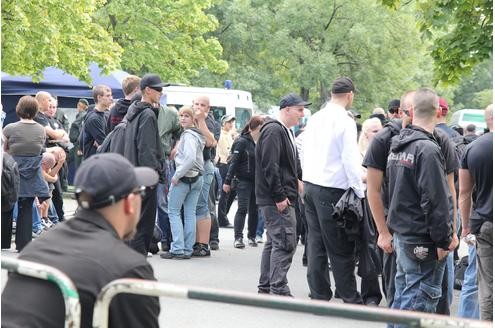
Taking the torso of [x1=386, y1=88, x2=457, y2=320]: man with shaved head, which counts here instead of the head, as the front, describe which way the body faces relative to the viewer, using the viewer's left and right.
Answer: facing away from the viewer and to the right of the viewer

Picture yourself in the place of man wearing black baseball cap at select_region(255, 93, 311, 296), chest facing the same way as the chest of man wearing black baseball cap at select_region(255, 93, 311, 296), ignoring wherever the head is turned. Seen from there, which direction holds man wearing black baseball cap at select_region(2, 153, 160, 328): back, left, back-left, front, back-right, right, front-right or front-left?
right

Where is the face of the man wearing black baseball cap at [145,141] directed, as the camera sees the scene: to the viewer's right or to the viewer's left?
to the viewer's right

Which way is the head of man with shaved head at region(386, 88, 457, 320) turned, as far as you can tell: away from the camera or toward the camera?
away from the camera

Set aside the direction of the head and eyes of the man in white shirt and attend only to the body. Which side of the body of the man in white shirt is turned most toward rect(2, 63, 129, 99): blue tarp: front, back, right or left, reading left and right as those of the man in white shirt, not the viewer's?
left

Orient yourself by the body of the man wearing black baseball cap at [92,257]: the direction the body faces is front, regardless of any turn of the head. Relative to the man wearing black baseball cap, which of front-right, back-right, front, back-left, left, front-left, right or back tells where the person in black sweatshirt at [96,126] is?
front-left

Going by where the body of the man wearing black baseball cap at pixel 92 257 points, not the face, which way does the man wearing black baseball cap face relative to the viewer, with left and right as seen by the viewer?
facing away from the viewer and to the right of the viewer
